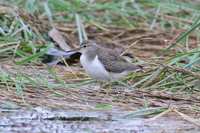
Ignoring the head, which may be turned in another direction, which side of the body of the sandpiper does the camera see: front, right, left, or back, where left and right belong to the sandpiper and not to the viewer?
left
